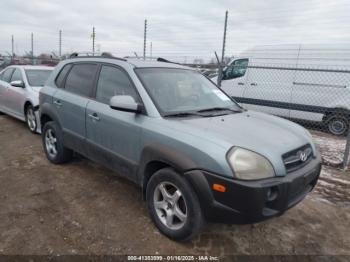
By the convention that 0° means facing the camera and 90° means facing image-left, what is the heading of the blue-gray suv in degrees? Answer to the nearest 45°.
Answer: approximately 315°

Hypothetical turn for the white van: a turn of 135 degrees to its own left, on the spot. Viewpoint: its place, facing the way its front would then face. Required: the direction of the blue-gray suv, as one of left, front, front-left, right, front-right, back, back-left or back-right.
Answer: front-right

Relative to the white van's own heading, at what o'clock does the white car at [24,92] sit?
The white car is roughly at 11 o'clock from the white van.

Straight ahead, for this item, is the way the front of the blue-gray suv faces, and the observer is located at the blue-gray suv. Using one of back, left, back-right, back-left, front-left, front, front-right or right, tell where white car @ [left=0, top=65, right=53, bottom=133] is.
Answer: back

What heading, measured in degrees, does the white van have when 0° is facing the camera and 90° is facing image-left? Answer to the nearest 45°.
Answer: approximately 90°
